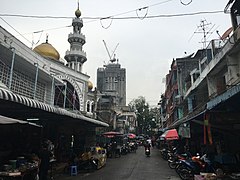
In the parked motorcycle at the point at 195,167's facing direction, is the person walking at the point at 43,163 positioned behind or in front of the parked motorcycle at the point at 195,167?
behind

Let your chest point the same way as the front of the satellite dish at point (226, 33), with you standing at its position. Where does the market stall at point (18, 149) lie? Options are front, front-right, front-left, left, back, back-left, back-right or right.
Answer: front-left

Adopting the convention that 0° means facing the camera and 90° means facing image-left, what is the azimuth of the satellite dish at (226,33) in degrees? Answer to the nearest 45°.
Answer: approximately 90°

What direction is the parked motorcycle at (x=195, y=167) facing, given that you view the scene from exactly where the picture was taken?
facing away from the viewer and to the right of the viewer

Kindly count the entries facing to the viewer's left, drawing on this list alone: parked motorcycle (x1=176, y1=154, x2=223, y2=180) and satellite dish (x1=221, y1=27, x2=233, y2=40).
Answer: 1

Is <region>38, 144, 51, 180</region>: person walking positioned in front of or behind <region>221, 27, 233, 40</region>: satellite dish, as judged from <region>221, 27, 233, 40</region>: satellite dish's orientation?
in front
